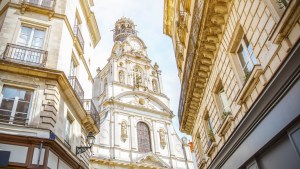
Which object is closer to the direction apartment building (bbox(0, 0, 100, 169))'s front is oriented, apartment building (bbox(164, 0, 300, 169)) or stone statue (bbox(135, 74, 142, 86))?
the apartment building

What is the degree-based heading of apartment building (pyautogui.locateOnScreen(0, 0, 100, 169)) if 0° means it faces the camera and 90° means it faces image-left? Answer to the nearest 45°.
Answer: approximately 315°

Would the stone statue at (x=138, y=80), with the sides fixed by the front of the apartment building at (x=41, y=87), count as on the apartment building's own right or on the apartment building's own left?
on the apartment building's own left

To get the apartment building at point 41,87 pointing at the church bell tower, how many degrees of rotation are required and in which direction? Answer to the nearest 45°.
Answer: approximately 90° to its left

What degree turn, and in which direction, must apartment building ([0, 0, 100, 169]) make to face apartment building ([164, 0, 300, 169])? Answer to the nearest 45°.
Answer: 0° — it already faces it
